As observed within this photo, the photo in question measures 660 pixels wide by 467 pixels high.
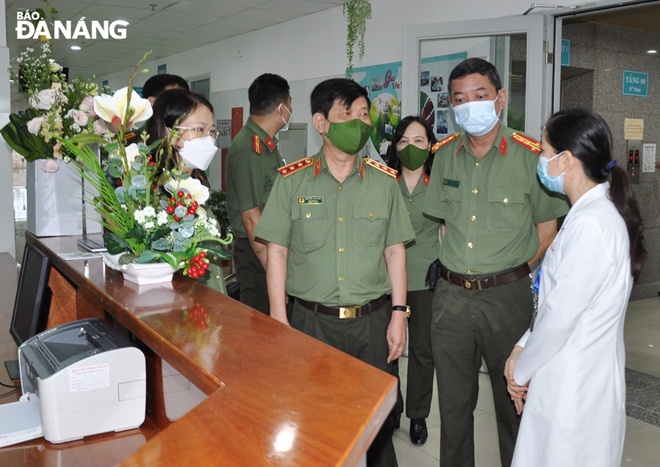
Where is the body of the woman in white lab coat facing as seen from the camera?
to the viewer's left

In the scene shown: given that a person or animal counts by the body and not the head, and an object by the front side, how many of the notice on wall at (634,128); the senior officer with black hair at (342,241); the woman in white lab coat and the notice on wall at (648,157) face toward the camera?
3

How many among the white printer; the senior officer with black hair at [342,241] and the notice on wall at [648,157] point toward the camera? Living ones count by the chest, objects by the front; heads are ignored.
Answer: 2

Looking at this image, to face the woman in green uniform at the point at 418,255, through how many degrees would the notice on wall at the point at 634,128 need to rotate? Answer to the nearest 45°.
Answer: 0° — it already faces them

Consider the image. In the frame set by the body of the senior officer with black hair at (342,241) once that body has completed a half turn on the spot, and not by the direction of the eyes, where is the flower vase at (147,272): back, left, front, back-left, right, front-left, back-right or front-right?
back-left

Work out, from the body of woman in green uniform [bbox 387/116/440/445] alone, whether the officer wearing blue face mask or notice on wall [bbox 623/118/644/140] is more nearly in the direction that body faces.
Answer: the officer wearing blue face mask

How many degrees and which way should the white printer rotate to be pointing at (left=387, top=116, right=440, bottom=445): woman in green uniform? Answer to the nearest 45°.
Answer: approximately 135° to its right

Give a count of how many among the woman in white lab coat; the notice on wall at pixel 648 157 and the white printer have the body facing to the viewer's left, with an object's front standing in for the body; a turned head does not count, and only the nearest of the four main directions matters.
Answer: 2
